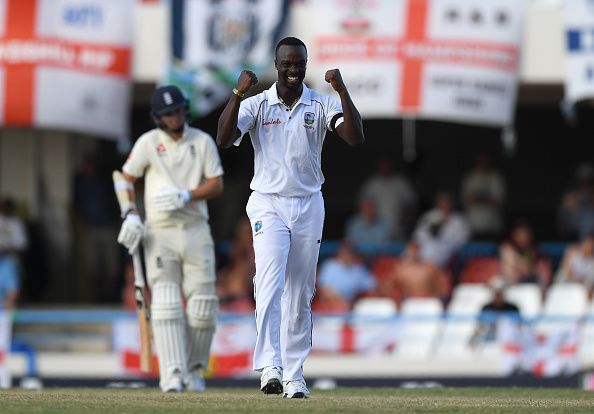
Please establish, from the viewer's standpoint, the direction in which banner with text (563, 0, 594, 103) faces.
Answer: facing the viewer

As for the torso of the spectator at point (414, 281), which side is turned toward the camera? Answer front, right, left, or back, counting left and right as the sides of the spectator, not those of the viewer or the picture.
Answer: front

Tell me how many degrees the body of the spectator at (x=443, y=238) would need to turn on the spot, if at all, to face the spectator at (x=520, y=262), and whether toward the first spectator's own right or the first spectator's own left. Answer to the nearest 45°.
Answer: approximately 45° to the first spectator's own left

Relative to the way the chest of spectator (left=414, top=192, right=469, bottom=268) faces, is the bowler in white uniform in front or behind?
in front

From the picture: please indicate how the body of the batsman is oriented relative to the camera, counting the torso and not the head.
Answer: toward the camera

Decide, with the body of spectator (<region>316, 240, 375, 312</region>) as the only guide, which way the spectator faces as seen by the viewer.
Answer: toward the camera

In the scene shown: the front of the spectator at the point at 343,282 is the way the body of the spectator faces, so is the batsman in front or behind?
in front

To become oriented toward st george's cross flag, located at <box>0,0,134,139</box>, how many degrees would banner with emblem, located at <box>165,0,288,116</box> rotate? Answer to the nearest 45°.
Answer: approximately 90° to its right

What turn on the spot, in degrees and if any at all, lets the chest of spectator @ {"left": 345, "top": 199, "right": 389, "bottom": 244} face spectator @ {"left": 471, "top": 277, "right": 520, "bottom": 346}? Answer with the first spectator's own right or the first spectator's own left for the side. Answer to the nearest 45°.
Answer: approximately 45° to the first spectator's own left

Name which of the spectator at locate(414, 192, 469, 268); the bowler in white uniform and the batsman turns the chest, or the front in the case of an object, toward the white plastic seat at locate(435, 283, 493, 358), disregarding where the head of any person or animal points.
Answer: the spectator
